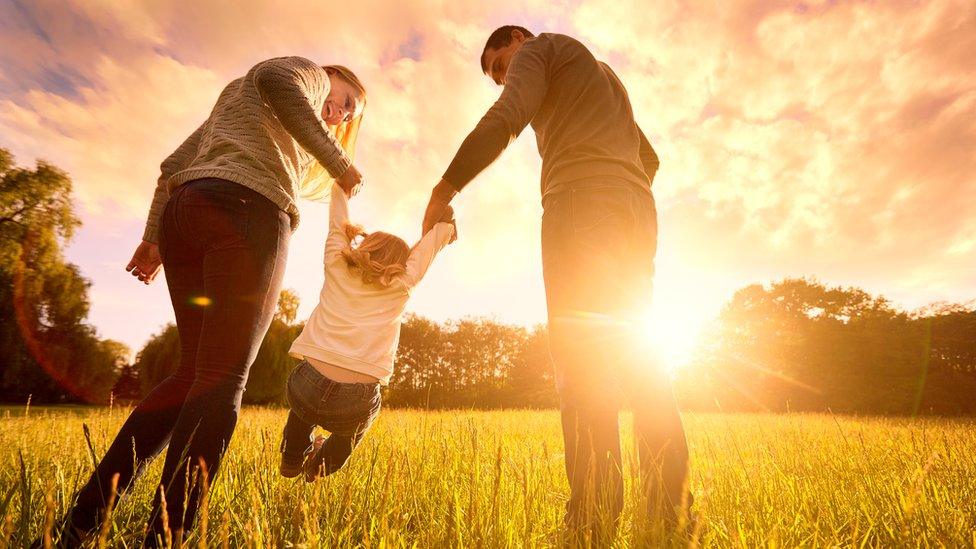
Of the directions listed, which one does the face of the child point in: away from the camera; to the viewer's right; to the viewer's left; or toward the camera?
away from the camera

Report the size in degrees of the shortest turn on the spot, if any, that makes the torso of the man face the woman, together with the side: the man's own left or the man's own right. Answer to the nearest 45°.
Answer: approximately 45° to the man's own left

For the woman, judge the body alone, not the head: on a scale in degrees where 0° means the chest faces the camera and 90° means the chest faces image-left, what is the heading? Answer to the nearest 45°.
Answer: approximately 225°

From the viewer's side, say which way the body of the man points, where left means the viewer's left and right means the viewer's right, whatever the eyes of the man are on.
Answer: facing away from the viewer and to the left of the viewer

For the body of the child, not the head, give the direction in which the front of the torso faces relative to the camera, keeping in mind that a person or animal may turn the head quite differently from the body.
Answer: away from the camera

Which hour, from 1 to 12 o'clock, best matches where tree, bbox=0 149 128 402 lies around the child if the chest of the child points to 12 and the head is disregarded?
The tree is roughly at 11 o'clock from the child.

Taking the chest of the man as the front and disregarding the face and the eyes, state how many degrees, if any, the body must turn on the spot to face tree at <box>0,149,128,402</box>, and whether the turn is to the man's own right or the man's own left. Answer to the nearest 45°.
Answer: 0° — they already face it
